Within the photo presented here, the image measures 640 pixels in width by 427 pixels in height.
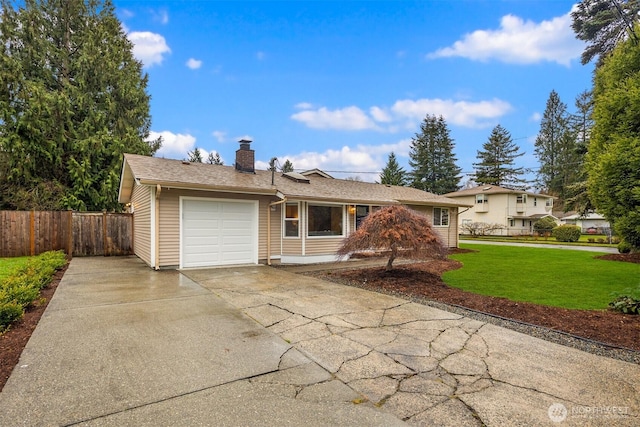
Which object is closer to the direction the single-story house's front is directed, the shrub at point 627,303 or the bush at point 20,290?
the shrub

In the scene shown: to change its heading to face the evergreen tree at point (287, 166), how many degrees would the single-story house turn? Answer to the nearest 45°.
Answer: approximately 135° to its left

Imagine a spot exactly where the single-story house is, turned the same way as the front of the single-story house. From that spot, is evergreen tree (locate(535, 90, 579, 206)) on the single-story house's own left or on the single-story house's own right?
on the single-story house's own left

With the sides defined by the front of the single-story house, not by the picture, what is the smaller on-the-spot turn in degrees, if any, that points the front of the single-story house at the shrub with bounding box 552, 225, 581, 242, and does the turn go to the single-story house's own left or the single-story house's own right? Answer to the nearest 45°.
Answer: approximately 90° to the single-story house's own left

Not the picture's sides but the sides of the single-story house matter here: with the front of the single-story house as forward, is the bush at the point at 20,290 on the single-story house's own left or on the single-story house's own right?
on the single-story house's own right

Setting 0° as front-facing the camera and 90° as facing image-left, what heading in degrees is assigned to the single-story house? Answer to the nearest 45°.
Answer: approximately 315°

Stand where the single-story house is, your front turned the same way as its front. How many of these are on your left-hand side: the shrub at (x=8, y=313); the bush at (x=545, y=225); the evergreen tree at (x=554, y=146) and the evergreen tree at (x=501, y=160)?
3

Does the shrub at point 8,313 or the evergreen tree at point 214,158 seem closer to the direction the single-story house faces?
the shrub

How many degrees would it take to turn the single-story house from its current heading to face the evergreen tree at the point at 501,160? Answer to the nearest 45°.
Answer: approximately 90° to its left
